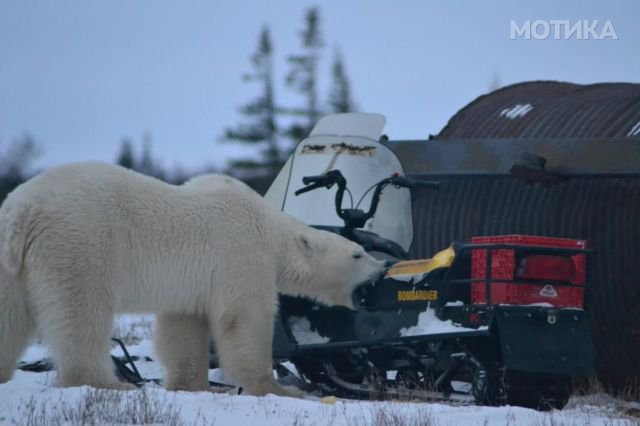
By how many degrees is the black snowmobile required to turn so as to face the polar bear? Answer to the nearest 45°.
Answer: approximately 45° to its left

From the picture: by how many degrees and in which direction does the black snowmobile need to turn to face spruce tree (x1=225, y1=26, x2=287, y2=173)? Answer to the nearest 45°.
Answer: approximately 45° to its right

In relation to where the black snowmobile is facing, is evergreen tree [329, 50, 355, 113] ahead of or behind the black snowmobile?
ahead

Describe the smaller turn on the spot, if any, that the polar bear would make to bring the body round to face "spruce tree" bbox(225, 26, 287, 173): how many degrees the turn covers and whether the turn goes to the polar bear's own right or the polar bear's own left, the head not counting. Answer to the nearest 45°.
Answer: approximately 90° to the polar bear's own left

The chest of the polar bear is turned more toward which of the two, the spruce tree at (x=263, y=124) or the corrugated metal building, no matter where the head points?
the corrugated metal building

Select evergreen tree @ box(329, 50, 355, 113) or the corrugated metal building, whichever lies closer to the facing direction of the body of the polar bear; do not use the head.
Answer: the corrugated metal building

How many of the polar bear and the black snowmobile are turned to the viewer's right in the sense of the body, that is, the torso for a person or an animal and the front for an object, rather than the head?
1

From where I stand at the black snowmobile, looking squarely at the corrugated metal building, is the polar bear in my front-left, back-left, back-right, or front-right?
back-left

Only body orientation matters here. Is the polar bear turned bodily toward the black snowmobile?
yes

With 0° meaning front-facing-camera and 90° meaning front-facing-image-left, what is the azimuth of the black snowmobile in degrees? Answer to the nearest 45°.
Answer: approximately 135°

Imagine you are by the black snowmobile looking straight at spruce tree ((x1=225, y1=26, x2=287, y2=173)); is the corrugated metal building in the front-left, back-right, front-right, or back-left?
front-right

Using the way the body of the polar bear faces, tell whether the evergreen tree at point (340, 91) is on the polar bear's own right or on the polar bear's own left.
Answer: on the polar bear's own left

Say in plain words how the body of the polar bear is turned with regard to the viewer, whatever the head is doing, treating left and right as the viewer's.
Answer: facing to the right of the viewer
